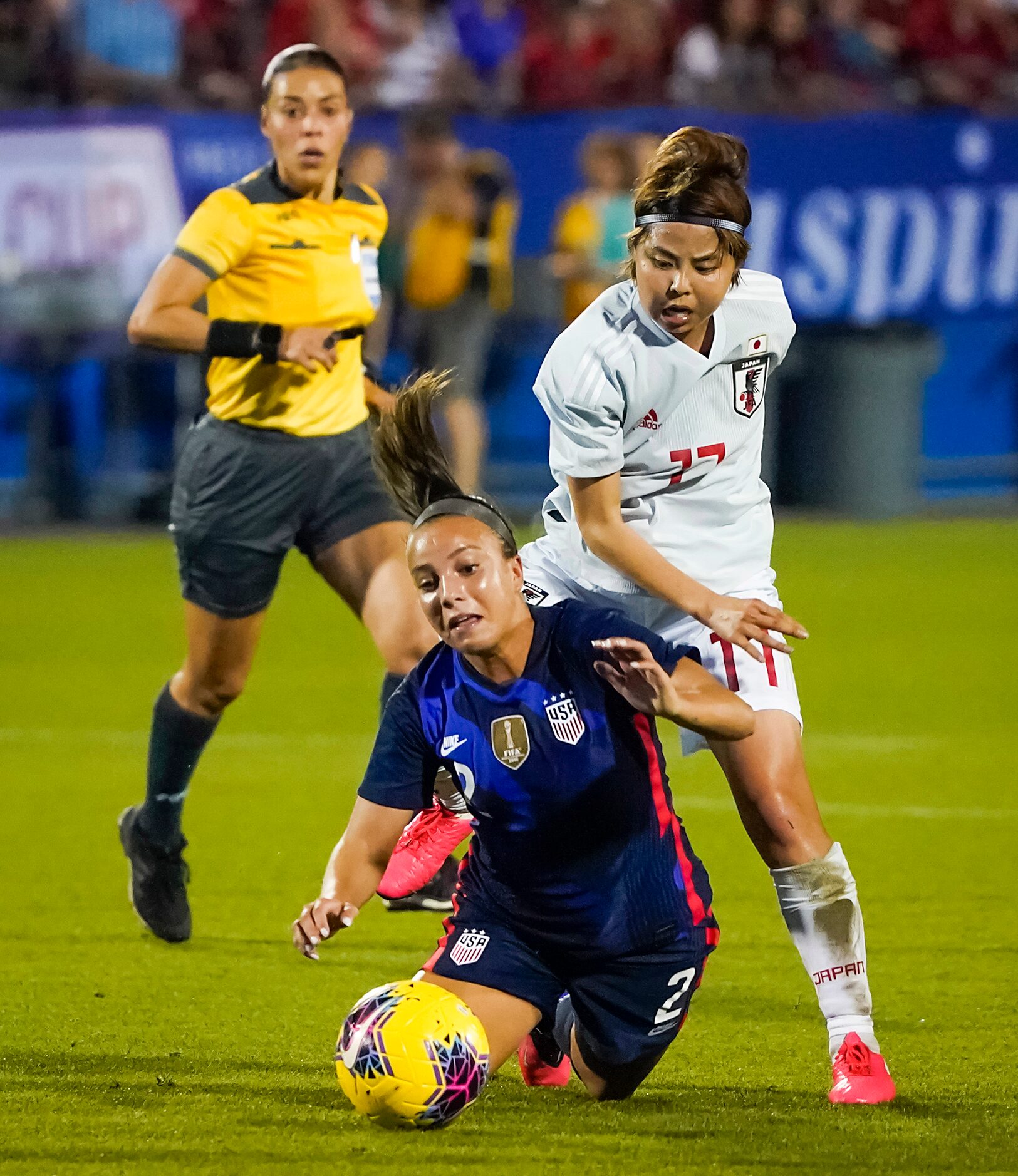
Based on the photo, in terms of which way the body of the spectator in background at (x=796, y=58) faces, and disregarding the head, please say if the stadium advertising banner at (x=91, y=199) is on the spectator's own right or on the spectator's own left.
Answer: on the spectator's own right

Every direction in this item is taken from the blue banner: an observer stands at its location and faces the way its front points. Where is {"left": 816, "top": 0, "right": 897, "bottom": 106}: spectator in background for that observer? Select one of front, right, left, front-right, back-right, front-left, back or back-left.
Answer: back

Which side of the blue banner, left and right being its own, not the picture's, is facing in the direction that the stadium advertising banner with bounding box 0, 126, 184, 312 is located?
right

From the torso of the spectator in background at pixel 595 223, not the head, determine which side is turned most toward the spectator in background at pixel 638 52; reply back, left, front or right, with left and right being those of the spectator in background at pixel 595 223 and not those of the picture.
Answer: back

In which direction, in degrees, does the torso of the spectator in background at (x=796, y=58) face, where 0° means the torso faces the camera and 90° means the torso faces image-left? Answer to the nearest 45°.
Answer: approximately 0°

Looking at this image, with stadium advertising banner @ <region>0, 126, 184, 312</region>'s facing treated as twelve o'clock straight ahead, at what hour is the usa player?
The usa player is roughly at 12 o'clock from the stadium advertising banner.

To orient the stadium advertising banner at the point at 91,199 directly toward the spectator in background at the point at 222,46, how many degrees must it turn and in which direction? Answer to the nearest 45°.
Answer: approximately 135° to its left

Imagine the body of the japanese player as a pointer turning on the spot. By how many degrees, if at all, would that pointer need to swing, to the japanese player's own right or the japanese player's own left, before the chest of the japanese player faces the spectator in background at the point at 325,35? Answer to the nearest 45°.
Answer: approximately 180°

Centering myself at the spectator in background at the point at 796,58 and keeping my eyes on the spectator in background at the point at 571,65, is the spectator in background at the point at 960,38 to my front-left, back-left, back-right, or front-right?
back-right
